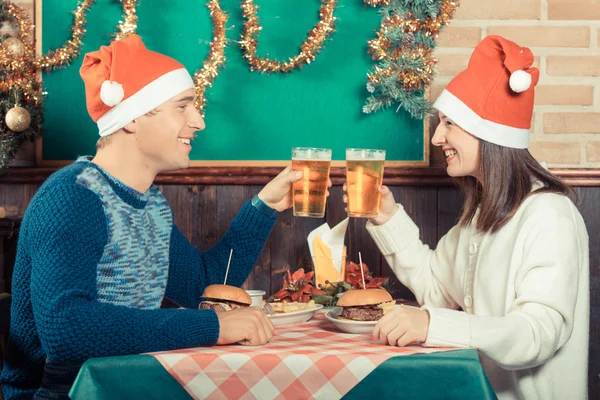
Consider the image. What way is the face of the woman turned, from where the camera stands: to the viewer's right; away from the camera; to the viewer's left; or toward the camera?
to the viewer's left

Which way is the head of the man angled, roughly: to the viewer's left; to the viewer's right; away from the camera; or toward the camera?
to the viewer's right

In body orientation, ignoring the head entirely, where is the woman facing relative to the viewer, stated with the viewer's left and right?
facing to the left of the viewer

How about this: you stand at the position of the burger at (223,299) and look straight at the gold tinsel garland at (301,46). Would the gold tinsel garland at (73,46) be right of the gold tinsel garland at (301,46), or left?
left

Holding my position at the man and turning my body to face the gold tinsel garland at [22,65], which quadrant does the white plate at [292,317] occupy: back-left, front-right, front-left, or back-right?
back-right
